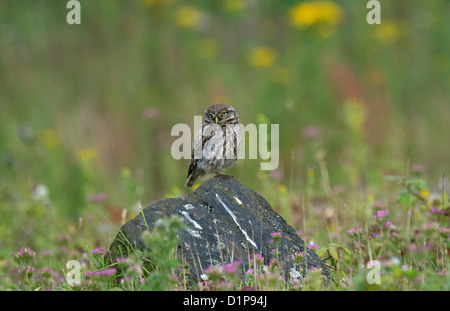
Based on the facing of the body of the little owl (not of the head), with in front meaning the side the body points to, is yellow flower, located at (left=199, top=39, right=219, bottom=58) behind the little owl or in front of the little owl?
behind

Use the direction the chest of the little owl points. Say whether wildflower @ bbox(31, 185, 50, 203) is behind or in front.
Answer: behind

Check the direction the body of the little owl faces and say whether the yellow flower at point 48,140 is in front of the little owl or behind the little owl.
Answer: behind

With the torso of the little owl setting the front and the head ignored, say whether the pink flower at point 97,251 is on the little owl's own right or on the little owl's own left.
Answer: on the little owl's own right

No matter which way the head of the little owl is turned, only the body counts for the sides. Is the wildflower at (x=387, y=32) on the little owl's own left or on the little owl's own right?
on the little owl's own left

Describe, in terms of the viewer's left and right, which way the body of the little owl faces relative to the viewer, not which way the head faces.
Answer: facing the viewer and to the right of the viewer

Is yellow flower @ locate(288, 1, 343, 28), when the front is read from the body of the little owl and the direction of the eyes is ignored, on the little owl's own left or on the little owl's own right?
on the little owl's own left

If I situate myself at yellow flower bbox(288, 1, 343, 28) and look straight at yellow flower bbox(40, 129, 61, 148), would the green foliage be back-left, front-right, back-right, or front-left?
front-left

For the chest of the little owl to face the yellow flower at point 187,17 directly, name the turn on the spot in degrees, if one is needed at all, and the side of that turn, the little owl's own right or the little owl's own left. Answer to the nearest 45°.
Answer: approximately 135° to the little owl's own left

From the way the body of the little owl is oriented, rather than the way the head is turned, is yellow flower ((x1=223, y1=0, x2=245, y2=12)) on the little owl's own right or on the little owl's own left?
on the little owl's own left

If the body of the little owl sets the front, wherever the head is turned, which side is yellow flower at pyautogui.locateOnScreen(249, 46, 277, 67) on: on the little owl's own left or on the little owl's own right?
on the little owl's own left
